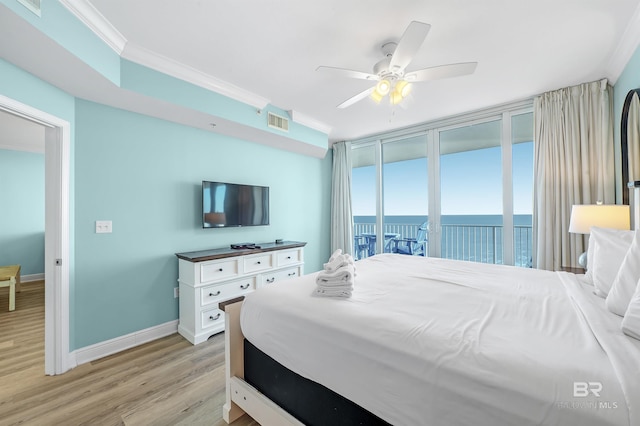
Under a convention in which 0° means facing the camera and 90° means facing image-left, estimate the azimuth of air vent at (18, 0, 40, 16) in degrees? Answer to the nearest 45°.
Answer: approximately 315°

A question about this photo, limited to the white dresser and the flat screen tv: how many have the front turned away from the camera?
0

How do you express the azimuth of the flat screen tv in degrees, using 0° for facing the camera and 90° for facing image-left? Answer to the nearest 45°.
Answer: approximately 315°

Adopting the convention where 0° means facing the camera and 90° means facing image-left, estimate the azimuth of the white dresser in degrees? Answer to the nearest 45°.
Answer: approximately 315°

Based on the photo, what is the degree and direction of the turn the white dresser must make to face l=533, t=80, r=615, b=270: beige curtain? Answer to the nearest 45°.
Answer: approximately 45° to its left

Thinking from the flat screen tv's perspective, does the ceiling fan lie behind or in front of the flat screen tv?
in front

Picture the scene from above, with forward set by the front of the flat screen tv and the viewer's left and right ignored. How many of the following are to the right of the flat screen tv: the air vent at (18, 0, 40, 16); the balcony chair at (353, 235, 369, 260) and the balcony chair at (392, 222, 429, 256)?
1

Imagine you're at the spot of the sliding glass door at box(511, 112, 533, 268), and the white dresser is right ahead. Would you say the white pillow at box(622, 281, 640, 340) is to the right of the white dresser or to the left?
left

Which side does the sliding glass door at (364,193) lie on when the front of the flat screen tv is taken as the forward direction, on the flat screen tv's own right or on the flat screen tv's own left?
on the flat screen tv's own left

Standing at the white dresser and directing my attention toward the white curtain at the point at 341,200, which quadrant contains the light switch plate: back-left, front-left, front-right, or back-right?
back-left

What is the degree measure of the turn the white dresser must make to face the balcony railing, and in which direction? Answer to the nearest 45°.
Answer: approximately 45° to its left

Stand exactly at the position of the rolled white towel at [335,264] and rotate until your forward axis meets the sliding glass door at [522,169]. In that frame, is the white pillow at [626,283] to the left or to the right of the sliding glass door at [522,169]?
right
